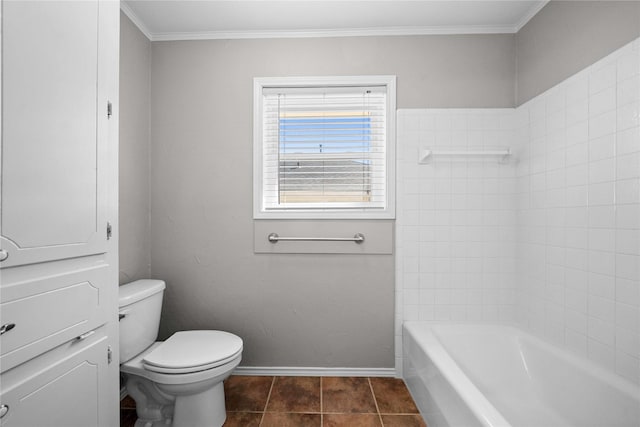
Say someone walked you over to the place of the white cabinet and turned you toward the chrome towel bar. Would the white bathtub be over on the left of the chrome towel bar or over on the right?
right

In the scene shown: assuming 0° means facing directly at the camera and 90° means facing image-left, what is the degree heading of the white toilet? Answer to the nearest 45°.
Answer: approximately 315°

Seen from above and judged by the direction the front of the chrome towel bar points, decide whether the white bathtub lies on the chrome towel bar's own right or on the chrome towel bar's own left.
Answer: on the chrome towel bar's own left

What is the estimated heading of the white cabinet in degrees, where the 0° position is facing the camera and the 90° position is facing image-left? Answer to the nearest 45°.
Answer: approximately 315°

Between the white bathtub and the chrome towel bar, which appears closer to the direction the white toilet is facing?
the white bathtub
